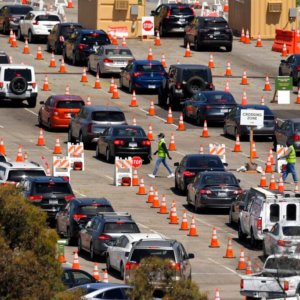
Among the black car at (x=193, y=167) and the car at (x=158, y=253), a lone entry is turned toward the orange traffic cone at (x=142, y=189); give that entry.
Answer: the car

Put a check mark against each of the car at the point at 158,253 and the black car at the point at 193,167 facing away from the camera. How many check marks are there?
2

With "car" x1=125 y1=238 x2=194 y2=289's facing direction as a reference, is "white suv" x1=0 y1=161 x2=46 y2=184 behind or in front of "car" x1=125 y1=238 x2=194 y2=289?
in front

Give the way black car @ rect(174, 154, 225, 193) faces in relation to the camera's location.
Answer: facing away from the viewer

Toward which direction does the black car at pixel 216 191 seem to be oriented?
away from the camera

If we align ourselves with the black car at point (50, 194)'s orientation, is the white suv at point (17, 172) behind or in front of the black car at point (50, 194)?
in front

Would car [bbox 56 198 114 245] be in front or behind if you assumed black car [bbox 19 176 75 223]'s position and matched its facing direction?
behind

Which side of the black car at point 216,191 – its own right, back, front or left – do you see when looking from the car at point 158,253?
back

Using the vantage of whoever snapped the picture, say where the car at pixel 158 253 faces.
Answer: facing away from the viewer

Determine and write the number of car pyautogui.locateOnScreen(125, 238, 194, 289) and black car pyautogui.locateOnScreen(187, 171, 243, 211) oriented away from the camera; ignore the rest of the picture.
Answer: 2

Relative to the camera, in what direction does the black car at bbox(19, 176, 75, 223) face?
facing away from the viewer

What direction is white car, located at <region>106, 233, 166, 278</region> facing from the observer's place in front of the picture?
facing away from the viewer and to the left of the viewer

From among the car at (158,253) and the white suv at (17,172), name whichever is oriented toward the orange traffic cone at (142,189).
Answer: the car
